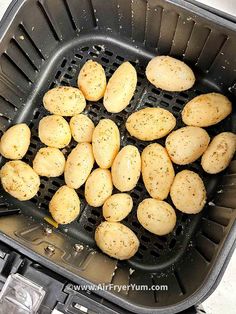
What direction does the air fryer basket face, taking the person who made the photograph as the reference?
facing the viewer and to the left of the viewer

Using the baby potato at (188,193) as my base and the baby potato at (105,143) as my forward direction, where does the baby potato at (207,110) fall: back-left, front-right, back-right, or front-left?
front-right
